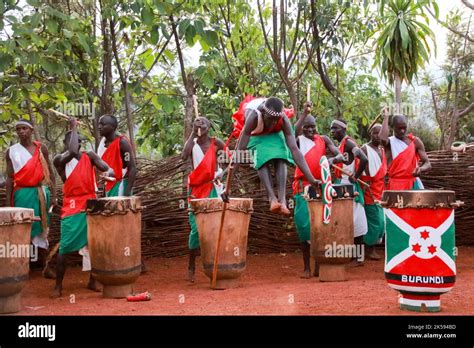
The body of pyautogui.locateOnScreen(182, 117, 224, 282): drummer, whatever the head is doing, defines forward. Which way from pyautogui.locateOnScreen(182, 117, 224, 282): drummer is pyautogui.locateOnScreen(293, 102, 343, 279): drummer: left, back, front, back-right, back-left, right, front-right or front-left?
left

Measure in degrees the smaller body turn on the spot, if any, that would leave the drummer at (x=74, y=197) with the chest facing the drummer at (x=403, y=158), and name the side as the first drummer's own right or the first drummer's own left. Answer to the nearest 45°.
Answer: approximately 90° to the first drummer's own left

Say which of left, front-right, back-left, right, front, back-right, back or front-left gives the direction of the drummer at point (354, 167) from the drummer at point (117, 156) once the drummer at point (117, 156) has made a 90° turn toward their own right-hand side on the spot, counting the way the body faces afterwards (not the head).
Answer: back-right

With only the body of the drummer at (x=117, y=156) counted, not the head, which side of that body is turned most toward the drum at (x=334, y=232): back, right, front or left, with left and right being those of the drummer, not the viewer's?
left

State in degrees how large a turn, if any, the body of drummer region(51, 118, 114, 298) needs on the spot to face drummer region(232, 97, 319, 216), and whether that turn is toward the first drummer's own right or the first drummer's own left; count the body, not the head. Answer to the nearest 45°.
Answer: approximately 45° to the first drummer's own left

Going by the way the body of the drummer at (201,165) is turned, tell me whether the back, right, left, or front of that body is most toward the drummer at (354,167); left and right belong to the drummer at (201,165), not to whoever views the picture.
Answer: left

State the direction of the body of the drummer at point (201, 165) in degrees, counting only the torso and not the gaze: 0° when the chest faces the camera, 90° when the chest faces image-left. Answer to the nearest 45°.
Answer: approximately 0°

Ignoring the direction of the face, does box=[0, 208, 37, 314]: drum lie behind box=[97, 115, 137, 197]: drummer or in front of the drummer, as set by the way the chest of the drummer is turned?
in front

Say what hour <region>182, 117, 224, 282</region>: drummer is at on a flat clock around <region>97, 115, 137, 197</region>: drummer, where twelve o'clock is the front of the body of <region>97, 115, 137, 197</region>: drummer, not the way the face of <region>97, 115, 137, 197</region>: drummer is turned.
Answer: <region>182, 117, 224, 282</region>: drummer is roughly at 8 o'clock from <region>97, 115, 137, 197</region>: drummer.

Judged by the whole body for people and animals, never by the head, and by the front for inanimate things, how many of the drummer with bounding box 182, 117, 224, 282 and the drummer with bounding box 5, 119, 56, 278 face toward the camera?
2

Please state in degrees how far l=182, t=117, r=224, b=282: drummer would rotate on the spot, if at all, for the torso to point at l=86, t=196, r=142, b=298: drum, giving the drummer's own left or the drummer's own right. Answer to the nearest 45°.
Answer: approximately 45° to the drummer's own right
